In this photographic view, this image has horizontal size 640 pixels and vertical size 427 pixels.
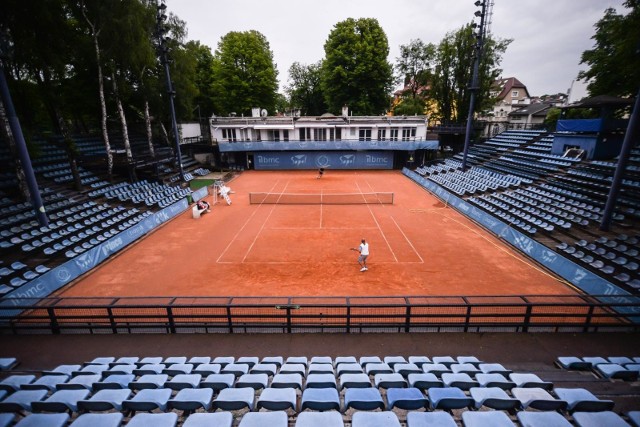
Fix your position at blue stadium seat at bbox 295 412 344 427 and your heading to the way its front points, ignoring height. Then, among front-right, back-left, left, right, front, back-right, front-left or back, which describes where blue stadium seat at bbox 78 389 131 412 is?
left

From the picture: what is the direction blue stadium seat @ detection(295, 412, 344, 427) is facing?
away from the camera

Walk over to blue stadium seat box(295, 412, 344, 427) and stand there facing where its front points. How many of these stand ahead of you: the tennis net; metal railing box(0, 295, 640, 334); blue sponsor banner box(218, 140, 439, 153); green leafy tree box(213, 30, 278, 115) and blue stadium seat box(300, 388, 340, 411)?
5

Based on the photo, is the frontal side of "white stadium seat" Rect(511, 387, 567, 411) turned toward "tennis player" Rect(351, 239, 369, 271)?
yes

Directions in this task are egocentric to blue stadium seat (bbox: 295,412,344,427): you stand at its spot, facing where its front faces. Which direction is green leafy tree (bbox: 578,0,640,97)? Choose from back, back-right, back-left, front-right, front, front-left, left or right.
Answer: front-right

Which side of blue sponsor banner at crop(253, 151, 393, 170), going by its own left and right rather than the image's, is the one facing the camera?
front

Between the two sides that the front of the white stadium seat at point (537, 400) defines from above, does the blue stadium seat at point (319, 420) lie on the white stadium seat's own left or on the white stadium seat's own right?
on the white stadium seat's own left

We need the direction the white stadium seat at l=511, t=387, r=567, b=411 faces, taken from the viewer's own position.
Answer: facing away from the viewer and to the left of the viewer

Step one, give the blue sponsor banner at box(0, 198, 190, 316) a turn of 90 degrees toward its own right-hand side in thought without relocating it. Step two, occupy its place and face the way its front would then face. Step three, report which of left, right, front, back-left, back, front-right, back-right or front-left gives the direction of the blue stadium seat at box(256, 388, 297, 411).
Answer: front-left

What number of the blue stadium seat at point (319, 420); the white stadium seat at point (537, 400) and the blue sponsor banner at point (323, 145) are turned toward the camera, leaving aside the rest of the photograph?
1

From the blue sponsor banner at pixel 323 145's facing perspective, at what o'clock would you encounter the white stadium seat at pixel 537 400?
The white stadium seat is roughly at 12 o'clock from the blue sponsor banner.

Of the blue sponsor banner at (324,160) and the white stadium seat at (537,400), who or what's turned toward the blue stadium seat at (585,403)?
the blue sponsor banner

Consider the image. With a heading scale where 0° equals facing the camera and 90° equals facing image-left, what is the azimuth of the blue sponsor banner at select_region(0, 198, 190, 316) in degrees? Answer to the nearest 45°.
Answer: approximately 315°

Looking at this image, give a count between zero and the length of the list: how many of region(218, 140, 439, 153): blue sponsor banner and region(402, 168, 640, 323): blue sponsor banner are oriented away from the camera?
0

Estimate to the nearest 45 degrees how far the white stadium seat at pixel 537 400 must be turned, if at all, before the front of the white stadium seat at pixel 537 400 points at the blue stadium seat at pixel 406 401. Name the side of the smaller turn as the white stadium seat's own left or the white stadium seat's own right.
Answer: approximately 90° to the white stadium seat's own left

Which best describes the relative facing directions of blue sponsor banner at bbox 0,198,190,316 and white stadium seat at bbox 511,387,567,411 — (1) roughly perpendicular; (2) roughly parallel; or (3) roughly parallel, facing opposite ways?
roughly perpendicular

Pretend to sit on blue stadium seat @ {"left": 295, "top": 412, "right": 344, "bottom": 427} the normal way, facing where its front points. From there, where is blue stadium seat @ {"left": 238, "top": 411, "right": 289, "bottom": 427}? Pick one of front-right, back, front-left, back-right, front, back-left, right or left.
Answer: left

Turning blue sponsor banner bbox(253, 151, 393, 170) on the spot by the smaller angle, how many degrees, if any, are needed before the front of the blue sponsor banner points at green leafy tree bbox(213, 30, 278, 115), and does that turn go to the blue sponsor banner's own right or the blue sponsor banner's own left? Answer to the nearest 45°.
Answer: approximately 135° to the blue sponsor banner's own right

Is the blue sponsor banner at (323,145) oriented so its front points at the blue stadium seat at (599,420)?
yes

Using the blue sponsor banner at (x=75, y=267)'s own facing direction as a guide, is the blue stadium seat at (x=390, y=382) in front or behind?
in front

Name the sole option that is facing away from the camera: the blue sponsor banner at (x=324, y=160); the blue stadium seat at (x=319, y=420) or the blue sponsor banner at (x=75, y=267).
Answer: the blue stadium seat

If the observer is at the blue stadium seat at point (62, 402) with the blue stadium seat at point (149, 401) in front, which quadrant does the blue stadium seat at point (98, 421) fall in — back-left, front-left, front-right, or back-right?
front-right

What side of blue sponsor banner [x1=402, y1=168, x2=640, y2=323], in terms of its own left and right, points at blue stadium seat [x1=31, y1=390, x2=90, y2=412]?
front
